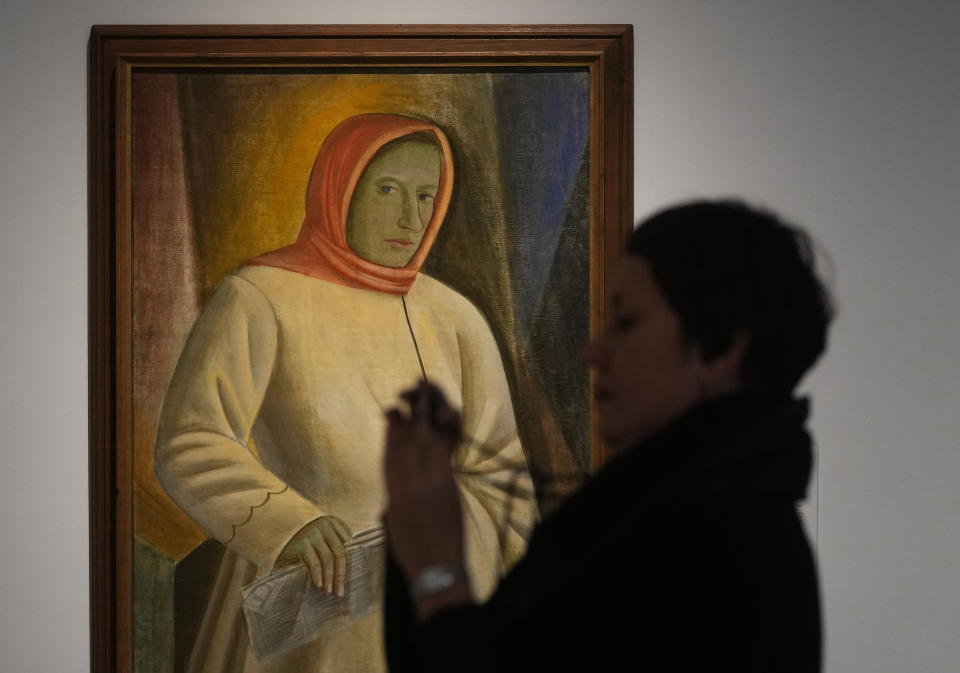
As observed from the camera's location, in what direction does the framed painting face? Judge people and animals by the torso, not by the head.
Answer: facing the viewer
